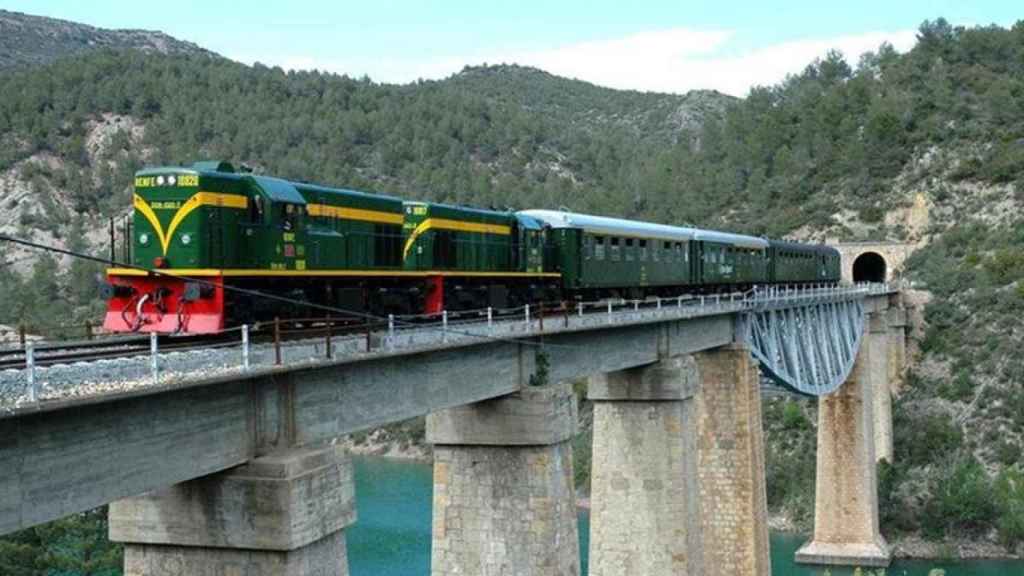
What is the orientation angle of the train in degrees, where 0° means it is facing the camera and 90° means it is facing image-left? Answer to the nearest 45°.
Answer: approximately 45°
